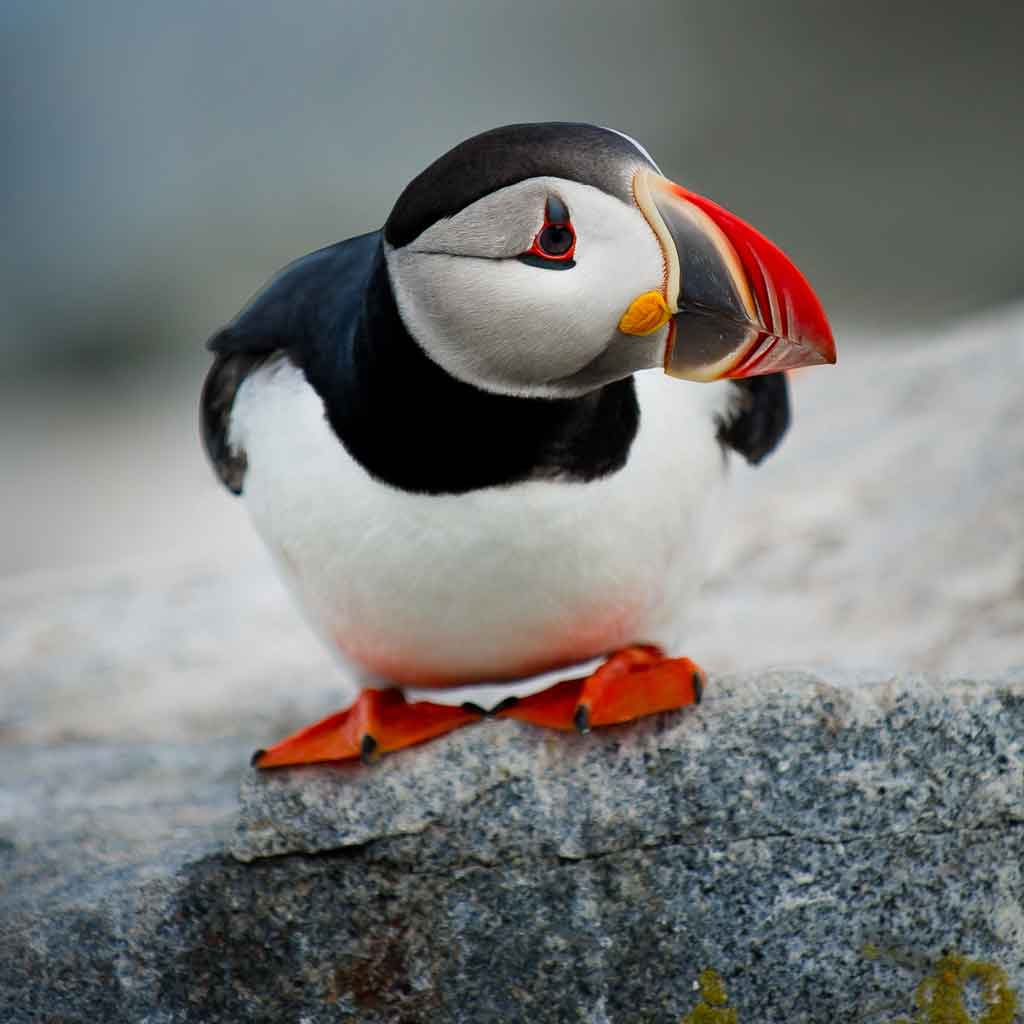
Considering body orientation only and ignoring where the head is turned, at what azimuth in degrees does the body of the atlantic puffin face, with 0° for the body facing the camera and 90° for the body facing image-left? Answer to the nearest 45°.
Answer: approximately 0°
